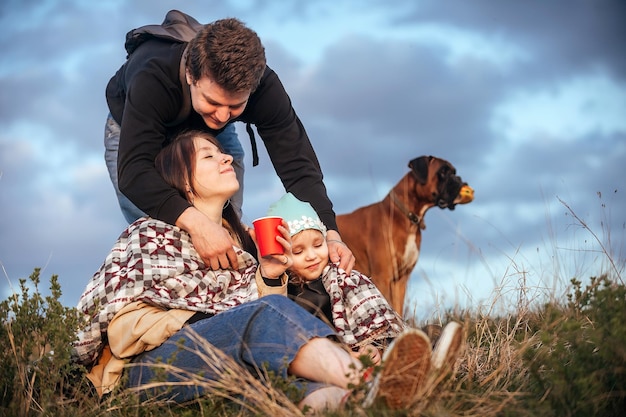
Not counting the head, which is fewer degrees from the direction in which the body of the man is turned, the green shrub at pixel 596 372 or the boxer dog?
the green shrub

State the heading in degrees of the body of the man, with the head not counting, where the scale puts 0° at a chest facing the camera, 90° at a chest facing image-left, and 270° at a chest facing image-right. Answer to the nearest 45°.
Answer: approximately 315°

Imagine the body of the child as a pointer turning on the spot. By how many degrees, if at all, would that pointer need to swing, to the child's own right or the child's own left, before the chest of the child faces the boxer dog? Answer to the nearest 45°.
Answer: approximately 180°

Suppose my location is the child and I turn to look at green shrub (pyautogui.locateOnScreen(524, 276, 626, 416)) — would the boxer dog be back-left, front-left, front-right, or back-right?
back-left

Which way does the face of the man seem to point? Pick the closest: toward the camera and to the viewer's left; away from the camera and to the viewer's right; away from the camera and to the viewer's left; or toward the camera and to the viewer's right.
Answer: toward the camera and to the viewer's right

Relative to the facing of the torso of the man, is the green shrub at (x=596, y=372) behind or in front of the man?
in front

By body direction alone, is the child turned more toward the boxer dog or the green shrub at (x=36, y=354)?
the green shrub

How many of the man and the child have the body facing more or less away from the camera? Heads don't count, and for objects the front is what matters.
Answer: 0
